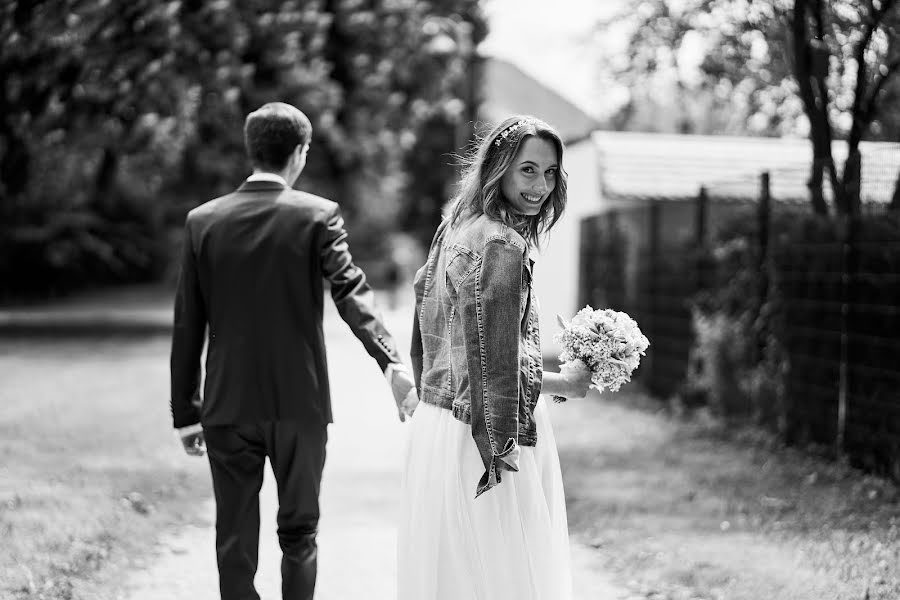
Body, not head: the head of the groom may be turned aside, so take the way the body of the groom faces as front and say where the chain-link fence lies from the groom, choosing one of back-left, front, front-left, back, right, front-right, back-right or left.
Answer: front-right

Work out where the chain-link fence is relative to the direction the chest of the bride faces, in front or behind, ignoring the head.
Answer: in front

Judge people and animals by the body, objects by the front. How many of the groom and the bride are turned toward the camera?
0

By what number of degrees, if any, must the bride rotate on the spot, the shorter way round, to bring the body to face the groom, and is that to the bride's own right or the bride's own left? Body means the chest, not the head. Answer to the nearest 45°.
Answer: approximately 90° to the bride's own left

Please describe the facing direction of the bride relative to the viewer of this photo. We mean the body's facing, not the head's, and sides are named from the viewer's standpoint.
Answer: facing away from the viewer and to the right of the viewer

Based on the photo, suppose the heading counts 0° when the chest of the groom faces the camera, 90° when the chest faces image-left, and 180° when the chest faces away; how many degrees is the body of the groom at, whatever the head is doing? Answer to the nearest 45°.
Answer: approximately 180°

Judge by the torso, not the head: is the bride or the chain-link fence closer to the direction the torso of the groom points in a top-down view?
the chain-link fence

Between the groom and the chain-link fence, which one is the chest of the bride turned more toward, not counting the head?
the chain-link fence

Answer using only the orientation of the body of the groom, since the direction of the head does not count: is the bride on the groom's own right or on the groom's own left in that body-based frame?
on the groom's own right
